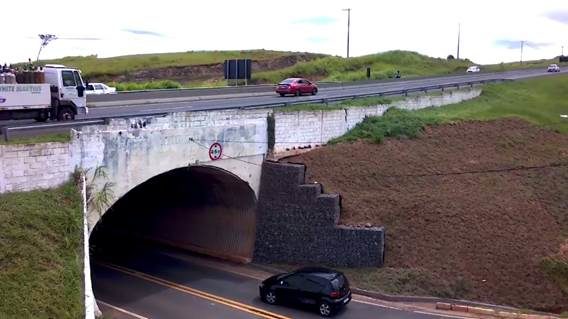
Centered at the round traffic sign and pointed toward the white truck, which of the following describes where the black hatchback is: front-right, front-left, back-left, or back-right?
back-left

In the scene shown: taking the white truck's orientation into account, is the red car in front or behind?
in front

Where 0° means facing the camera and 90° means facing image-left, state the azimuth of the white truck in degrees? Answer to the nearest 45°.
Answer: approximately 270°

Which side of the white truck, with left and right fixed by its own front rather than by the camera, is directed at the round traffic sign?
front

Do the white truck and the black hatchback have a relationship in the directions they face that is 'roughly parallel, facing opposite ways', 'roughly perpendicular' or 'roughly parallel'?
roughly perpendicular

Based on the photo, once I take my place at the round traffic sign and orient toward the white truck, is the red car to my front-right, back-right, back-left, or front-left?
back-right

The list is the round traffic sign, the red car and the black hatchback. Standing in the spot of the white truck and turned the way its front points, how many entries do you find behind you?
0
